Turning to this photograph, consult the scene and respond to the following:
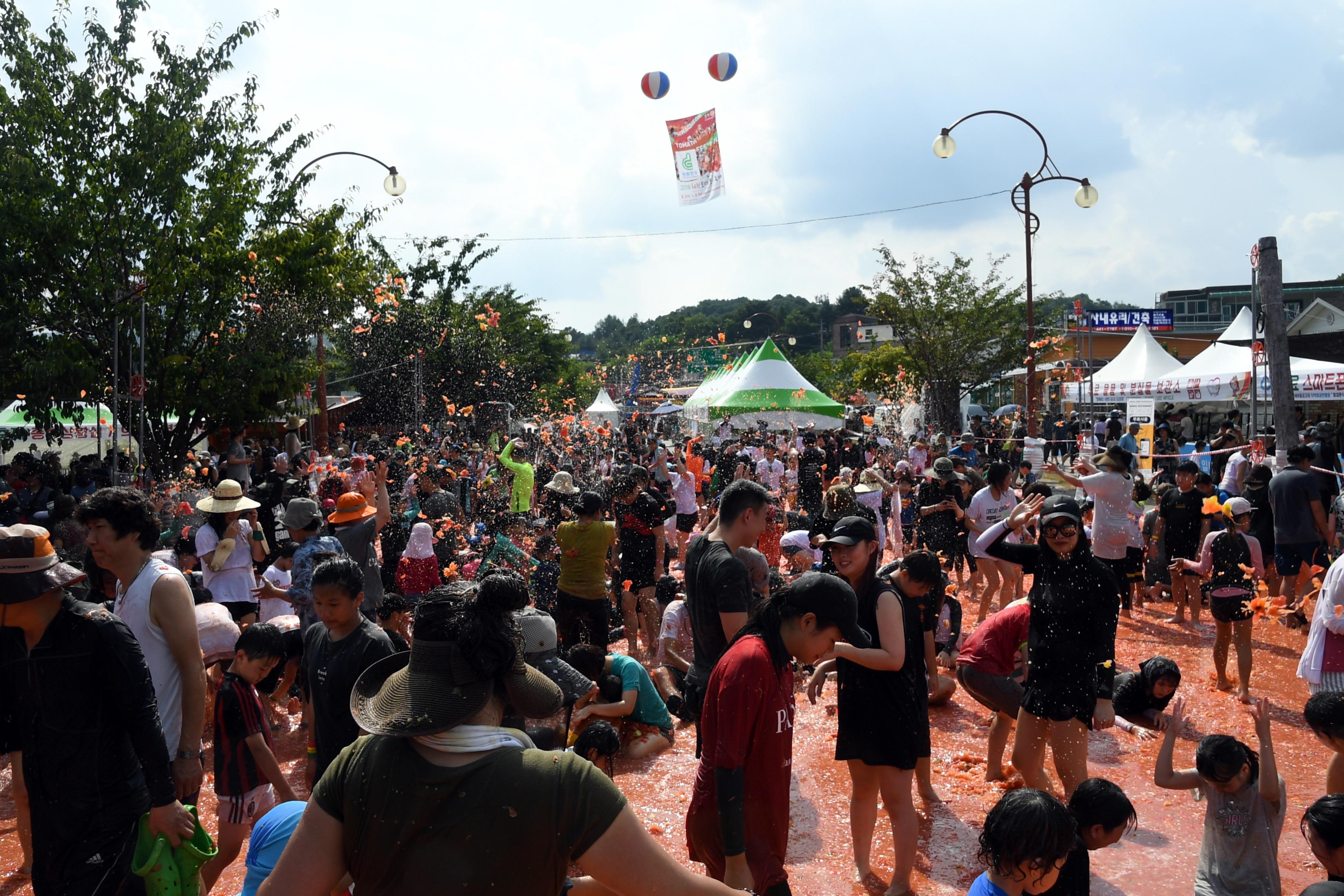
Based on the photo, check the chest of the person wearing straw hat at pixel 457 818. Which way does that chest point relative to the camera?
away from the camera

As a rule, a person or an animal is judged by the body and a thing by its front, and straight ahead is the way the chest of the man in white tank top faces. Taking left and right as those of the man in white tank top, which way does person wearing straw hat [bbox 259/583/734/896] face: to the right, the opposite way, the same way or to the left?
to the right

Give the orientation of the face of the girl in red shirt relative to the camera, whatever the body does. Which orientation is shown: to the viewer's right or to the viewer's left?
to the viewer's right

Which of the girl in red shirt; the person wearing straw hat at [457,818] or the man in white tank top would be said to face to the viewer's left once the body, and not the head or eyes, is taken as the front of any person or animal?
the man in white tank top

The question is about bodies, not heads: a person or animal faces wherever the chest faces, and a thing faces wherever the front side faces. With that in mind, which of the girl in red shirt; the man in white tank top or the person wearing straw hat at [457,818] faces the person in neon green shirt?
the person wearing straw hat

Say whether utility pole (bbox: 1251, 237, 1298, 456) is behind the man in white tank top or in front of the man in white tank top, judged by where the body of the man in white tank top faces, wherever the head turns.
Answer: behind

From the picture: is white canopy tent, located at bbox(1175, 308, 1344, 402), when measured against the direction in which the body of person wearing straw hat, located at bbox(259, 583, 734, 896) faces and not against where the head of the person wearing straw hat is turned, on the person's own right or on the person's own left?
on the person's own right

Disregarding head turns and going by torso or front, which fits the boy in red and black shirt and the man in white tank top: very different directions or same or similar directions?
very different directions

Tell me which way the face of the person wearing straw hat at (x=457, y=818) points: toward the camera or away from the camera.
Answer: away from the camera

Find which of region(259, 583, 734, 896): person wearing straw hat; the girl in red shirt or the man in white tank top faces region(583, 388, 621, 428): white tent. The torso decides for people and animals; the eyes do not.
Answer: the person wearing straw hat

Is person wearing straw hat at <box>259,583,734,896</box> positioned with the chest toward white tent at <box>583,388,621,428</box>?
yes

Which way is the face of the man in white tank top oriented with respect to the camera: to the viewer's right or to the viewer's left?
to the viewer's left
